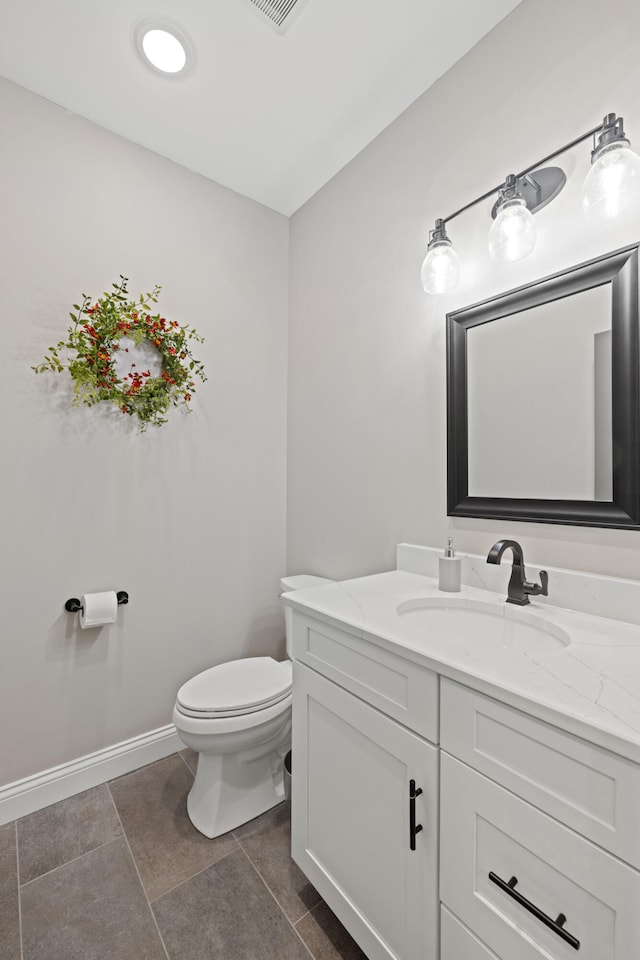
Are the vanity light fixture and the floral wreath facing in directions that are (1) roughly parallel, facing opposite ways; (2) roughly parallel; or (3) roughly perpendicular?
roughly perpendicular

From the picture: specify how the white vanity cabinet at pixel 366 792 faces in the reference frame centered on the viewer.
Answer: facing the viewer and to the left of the viewer

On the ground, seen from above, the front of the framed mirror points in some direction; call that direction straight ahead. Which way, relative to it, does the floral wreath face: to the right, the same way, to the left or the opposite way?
to the left

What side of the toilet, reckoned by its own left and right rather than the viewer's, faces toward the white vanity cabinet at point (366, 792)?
left

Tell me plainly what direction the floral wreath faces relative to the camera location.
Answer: facing the viewer
